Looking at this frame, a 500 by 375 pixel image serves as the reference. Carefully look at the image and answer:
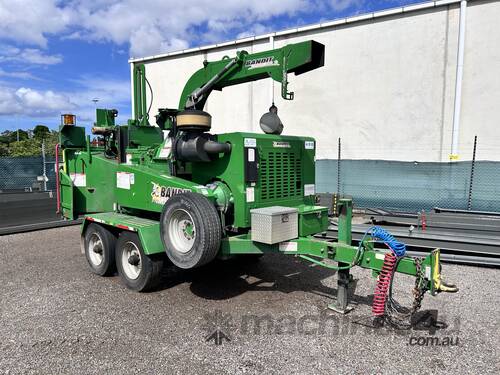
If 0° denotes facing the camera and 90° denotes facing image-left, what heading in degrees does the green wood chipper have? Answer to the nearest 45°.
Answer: approximately 315°

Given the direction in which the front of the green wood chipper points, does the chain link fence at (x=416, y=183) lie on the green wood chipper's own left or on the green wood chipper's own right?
on the green wood chipper's own left

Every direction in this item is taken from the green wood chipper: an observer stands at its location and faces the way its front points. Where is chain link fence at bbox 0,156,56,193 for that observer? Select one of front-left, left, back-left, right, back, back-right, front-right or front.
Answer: back

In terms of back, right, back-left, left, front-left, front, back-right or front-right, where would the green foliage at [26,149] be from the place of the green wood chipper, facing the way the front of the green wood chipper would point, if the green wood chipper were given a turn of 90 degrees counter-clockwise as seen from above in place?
left
